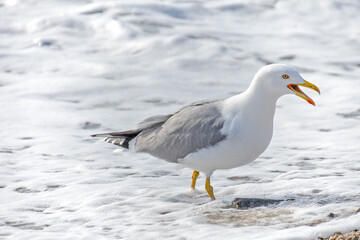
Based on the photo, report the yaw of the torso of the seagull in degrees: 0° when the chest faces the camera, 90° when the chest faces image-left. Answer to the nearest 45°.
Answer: approximately 270°
